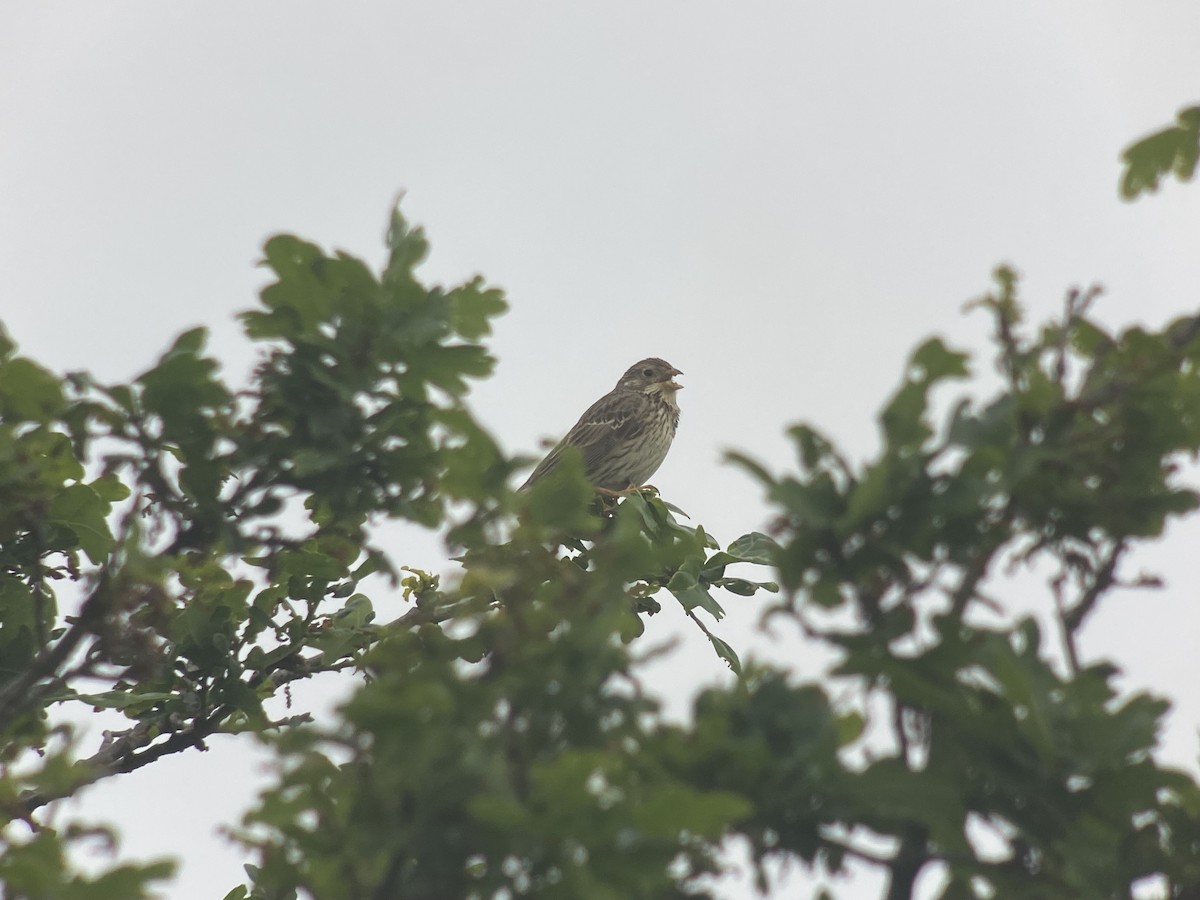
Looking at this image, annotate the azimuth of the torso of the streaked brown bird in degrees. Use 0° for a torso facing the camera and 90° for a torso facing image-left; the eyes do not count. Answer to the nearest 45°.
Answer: approximately 270°
